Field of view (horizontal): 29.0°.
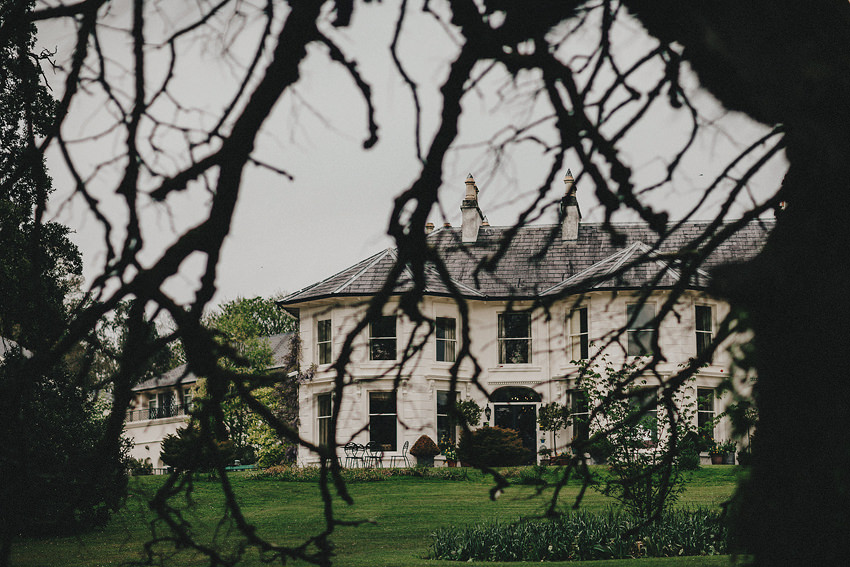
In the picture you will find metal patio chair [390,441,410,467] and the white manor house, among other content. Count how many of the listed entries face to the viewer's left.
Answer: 1

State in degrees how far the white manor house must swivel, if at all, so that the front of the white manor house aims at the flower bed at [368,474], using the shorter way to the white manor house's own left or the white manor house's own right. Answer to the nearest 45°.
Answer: approximately 45° to the white manor house's own right

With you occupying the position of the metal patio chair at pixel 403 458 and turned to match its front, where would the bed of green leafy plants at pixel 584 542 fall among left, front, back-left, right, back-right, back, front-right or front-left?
left

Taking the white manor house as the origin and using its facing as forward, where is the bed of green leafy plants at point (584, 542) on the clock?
The bed of green leafy plants is roughly at 12 o'clock from the white manor house.

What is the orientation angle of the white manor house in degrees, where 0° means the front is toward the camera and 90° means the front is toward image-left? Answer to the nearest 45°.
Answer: approximately 0°

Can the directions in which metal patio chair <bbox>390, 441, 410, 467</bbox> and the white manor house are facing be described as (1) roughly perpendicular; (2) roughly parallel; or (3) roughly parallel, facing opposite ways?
roughly perpendicular

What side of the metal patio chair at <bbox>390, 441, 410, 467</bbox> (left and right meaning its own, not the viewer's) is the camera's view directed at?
left
